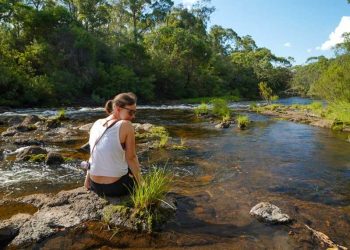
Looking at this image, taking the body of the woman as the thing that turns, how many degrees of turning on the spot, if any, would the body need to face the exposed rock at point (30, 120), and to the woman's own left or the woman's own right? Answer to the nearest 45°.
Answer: approximately 45° to the woman's own left

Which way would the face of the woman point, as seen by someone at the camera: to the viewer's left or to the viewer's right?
to the viewer's right

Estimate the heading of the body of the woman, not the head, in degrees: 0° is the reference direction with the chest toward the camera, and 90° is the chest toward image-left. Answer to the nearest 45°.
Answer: approximately 225°

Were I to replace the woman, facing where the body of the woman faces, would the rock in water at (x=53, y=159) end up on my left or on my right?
on my left
